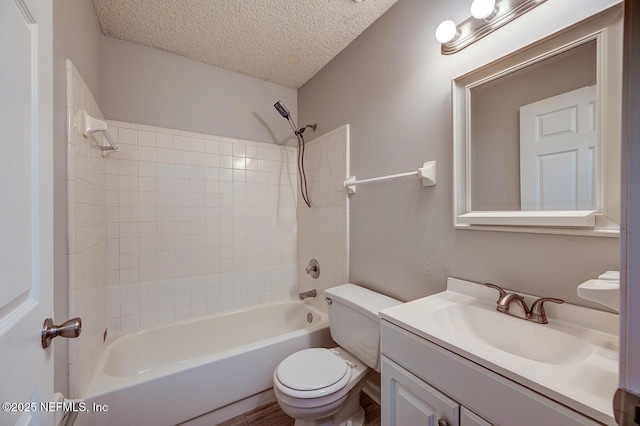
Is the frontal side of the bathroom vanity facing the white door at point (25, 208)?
yes

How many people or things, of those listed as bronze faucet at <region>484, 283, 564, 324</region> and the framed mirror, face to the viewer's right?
0

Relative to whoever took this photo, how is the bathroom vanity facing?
facing the viewer and to the left of the viewer

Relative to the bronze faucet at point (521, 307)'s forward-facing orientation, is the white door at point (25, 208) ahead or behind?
ahead

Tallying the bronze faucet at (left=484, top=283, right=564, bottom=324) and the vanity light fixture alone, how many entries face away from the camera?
0

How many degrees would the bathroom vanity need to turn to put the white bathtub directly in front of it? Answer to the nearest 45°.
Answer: approximately 45° to its right

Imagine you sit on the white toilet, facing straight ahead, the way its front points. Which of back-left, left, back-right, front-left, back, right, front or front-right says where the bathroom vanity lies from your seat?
left

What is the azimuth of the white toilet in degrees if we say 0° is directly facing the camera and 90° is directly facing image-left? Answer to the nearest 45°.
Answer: approximately 45°

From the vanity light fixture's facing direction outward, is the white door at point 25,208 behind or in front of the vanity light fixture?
in front

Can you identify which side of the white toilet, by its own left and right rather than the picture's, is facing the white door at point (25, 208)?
front
